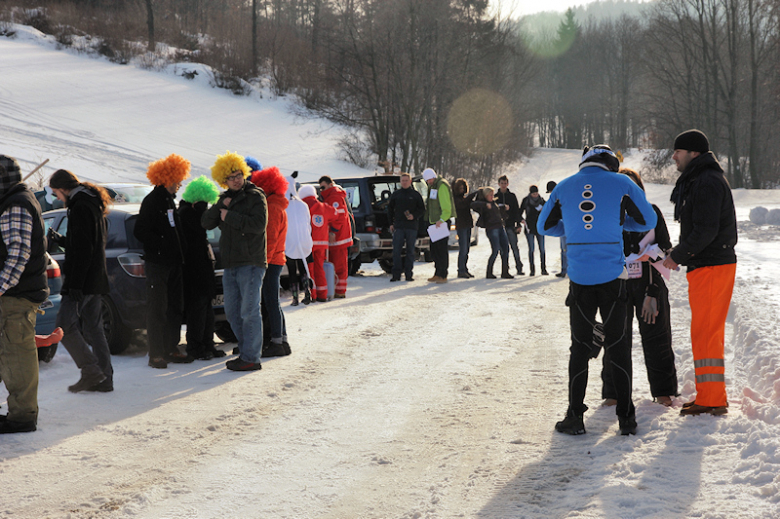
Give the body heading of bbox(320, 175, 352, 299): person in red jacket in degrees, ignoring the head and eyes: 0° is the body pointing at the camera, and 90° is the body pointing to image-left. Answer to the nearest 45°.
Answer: approximately 90°

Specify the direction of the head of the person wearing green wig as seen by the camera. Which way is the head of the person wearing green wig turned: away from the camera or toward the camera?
away from the camera

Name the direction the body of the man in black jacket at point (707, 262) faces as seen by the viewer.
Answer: to the viewer's left

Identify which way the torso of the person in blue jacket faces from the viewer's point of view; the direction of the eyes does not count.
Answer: away from the camera

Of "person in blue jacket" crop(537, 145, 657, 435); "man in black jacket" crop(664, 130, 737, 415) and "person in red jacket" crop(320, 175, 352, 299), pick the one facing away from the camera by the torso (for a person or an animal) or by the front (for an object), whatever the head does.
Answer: the person in blue jacket

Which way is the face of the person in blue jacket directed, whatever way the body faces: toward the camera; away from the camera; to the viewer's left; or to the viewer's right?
away from the camera

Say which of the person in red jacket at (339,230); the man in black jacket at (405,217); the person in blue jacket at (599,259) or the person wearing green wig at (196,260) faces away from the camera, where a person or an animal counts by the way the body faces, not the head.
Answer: the person in blue jacket

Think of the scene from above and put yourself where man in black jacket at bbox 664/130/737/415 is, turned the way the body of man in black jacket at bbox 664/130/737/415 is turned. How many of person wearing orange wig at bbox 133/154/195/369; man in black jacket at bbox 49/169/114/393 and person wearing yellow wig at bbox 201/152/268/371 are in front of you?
3

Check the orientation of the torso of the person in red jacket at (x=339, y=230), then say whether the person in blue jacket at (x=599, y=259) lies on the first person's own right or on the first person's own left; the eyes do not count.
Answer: on the first person's own left

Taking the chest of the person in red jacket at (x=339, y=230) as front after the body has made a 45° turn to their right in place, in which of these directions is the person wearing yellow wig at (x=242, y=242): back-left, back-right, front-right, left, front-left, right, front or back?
back-left
